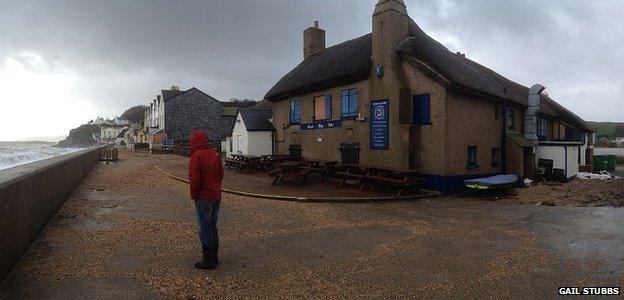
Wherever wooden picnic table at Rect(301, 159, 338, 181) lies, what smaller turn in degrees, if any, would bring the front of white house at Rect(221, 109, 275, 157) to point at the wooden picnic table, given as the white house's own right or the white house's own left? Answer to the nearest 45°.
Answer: approximately 45° to the white house's own left

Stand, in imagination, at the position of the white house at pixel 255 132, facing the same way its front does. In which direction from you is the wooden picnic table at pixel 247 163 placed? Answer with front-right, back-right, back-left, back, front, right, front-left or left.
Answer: front-left

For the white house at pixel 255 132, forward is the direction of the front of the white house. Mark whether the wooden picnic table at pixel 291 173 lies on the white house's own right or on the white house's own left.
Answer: on the white house's own left

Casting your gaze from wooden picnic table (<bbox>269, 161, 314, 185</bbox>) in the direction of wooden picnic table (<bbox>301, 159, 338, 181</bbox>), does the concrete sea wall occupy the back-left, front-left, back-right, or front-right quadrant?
back-right

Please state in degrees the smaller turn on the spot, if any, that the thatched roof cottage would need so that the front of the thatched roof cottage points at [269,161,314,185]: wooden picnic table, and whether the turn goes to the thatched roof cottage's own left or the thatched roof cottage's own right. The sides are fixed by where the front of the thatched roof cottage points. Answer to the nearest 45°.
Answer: approximately 45° to the thatched roof cottage's own right

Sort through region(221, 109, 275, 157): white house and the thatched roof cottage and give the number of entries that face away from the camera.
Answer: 0

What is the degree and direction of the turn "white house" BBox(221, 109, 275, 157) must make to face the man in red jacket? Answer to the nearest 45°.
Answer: approximately 45° to its left

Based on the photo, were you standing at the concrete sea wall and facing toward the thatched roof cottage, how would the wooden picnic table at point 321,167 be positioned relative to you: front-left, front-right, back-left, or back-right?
front-left

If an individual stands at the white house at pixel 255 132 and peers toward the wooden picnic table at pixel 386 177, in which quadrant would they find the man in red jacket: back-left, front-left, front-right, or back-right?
front-right

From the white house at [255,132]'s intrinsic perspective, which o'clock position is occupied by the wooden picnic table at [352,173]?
The wooden picnic table is roughly at 10 o'clock from the white house.

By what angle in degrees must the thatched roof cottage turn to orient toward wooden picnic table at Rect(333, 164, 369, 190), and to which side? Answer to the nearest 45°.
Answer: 0° — it already faces it

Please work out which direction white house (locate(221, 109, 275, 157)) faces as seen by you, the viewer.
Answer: facing the viewer and to the left of the viewer

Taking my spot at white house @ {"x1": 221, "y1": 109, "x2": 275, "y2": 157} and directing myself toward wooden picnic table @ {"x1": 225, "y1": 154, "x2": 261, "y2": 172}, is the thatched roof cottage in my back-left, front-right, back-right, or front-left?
front-left

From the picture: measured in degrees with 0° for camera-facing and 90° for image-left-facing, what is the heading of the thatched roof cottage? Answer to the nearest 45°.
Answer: approximately 45°

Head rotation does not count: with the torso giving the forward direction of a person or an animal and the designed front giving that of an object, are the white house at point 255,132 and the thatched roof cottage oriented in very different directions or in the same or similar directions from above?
same or similar directions
